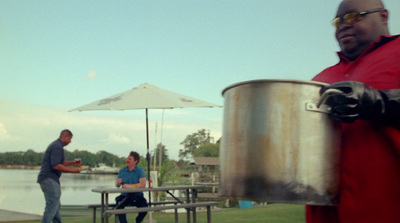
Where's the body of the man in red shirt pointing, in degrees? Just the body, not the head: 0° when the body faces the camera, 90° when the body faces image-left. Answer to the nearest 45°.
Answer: approximately 45°

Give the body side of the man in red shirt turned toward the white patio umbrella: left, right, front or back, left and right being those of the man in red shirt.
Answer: right

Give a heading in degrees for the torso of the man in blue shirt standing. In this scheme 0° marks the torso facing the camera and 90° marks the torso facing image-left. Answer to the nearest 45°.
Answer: approximately 270°

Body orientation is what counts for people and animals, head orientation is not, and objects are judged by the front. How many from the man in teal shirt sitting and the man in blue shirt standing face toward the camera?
1

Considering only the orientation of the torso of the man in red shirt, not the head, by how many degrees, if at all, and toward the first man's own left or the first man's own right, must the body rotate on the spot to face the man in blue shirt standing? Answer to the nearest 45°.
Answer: approximately 90° to the first man's own right

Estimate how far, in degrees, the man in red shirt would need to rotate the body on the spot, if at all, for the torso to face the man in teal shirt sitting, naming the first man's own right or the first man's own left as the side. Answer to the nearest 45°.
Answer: approximately 90° to the first man's own right

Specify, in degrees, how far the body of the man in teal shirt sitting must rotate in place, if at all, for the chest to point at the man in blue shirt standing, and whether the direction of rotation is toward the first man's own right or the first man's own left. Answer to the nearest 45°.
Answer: approximately 45° to the first man's own right

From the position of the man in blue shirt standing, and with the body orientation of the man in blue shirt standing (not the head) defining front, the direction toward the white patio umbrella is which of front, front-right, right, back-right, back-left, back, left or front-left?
front-left

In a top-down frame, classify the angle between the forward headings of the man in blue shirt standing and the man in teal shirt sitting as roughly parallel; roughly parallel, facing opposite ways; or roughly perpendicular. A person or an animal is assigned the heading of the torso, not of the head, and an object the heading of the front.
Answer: roughly perpendicular
